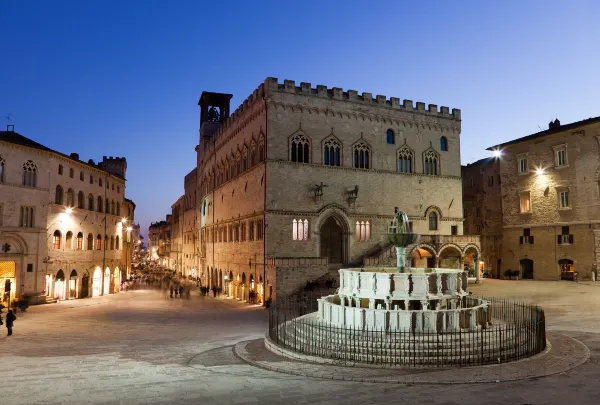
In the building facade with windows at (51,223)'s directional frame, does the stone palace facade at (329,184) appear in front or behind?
in front

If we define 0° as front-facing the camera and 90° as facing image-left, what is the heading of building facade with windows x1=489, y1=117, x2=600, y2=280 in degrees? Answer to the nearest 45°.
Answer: approximately 45°

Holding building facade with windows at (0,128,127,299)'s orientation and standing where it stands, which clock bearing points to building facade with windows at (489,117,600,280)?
building facade with windows at (489,117,600,280) is roughly at 11 o'clock from building facade with windows at (0,128,127,299).

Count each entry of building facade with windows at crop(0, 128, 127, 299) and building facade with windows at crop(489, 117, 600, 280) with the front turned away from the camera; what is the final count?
0

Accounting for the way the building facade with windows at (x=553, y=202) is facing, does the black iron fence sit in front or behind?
in front

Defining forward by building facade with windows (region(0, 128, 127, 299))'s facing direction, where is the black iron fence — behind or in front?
in front
